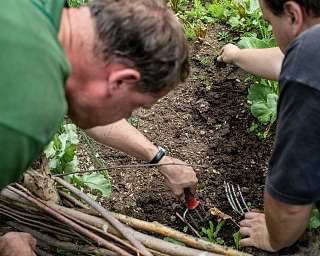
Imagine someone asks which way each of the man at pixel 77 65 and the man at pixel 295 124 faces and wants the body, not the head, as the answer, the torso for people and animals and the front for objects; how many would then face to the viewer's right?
1

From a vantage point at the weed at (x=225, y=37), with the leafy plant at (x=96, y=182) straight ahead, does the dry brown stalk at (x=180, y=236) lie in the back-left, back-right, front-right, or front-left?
front-left

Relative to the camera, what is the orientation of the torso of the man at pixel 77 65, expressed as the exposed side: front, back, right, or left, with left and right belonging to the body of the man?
right

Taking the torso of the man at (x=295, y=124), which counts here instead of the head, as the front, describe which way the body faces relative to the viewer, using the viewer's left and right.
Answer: facing to the left of the viewer

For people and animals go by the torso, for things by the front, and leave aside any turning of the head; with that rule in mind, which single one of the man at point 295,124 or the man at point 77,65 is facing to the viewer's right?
the man at point 77,65

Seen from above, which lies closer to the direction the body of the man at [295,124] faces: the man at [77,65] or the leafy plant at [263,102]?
the man

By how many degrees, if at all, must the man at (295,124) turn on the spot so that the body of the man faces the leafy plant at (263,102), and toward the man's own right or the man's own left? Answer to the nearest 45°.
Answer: approximately 90° to the man's own right

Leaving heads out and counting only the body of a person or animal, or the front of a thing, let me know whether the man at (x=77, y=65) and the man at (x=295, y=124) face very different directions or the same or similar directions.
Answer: very different directions
